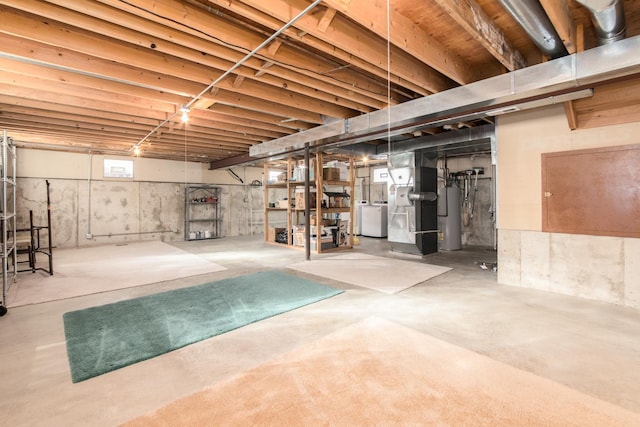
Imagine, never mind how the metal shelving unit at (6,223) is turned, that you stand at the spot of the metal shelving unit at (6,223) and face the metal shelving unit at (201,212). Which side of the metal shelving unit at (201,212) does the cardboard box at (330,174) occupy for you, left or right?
right

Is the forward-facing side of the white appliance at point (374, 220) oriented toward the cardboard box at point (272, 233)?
no

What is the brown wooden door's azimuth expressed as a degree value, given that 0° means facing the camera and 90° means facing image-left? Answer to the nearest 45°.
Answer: approximately 45°

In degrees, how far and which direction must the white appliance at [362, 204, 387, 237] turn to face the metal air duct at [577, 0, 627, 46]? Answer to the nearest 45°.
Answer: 0° — it already faces it

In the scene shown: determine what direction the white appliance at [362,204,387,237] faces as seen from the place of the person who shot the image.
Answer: facing the viewer

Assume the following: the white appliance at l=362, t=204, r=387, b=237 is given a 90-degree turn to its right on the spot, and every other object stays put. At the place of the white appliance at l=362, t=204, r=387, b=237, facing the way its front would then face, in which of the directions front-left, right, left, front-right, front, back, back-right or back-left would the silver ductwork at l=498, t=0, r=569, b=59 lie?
left

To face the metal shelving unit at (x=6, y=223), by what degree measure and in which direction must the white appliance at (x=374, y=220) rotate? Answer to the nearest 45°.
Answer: approximately 45° to its right

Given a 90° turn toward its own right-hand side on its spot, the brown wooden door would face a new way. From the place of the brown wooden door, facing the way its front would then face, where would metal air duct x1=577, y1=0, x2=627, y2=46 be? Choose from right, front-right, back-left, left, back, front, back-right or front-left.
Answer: back-left

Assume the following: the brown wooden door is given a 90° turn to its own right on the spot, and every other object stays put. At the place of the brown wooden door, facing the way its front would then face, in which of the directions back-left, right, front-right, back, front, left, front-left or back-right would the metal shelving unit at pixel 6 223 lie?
left

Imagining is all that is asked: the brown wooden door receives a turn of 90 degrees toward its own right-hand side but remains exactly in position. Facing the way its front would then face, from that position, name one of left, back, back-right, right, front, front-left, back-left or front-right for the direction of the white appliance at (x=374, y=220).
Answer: front

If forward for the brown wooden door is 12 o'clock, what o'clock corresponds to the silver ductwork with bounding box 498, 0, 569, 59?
The silver ductwork is roughly at 11 o'clock from the brown wooden door.

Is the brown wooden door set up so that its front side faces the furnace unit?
no

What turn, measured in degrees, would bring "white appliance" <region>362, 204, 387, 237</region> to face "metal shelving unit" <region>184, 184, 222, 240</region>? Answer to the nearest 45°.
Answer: approximately 90° to its right

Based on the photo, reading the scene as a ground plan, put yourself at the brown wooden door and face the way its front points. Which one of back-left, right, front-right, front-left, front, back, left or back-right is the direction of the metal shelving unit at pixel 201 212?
front-right

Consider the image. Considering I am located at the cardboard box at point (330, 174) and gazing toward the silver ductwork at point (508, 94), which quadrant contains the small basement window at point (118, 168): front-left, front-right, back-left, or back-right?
back-right
